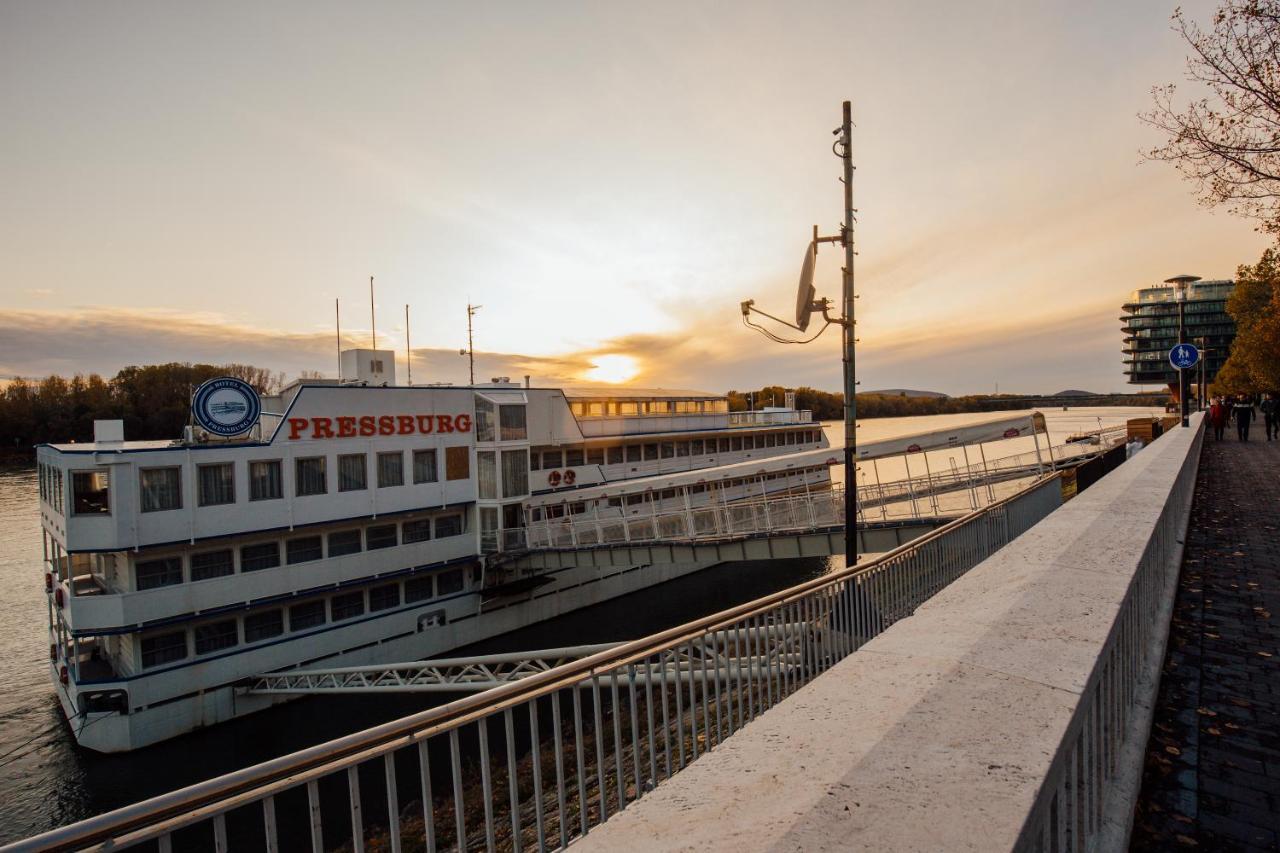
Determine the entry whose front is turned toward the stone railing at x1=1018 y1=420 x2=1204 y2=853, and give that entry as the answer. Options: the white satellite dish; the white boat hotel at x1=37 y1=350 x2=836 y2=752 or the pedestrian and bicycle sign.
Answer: the pedestrian and bicycle sign

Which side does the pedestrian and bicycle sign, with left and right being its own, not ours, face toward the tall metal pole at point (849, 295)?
front

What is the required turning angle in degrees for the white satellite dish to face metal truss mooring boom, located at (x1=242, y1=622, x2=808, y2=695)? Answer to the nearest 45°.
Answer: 0° — it already faces it

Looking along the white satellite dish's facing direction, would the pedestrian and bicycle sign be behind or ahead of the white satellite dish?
behind

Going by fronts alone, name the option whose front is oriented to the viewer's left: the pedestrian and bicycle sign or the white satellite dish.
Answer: the white satellite dish

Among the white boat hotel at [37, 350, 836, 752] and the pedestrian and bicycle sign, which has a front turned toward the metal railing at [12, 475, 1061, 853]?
the pedestrian and bicycle sign

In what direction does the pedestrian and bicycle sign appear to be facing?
toward the camera

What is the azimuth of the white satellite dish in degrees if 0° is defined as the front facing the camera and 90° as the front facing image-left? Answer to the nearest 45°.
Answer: approximately 90°

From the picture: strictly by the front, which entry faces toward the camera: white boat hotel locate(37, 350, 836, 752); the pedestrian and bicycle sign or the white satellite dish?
the pedestrian and bicycle sign

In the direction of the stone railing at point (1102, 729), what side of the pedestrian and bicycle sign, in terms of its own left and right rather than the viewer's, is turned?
front

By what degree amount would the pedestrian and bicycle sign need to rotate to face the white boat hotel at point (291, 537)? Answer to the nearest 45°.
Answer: approximately 45° to its right
